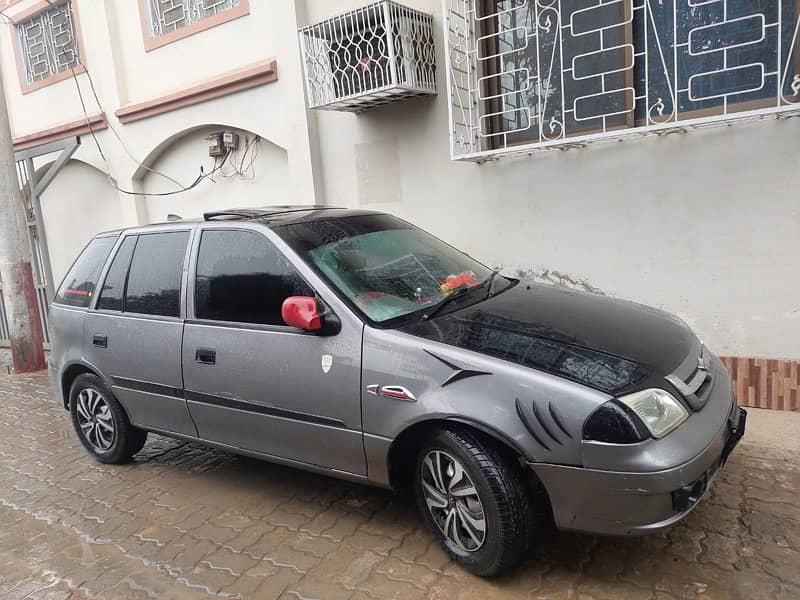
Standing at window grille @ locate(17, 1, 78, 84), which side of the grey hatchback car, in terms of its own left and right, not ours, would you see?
back

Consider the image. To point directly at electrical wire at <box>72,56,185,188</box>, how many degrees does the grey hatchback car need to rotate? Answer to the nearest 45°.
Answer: approximately 180°

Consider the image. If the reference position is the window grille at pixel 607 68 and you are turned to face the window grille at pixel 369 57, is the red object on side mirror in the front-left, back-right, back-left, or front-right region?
front-left

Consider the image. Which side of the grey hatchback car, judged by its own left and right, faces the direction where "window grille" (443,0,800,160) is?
left

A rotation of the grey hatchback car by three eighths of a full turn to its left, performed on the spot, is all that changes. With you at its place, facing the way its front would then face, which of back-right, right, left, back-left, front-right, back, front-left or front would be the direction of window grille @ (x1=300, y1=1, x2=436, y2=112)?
front

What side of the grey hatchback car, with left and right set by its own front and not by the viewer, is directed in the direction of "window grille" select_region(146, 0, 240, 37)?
back

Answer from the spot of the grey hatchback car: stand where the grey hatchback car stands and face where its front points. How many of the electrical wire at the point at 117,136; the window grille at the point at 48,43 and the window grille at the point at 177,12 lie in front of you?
0

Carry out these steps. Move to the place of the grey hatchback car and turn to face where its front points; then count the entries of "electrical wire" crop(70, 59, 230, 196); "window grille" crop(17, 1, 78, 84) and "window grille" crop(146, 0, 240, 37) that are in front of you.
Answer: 0

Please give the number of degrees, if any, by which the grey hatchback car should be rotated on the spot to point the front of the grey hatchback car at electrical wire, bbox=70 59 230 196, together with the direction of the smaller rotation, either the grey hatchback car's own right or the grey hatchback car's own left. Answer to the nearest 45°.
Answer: approximately 180°
